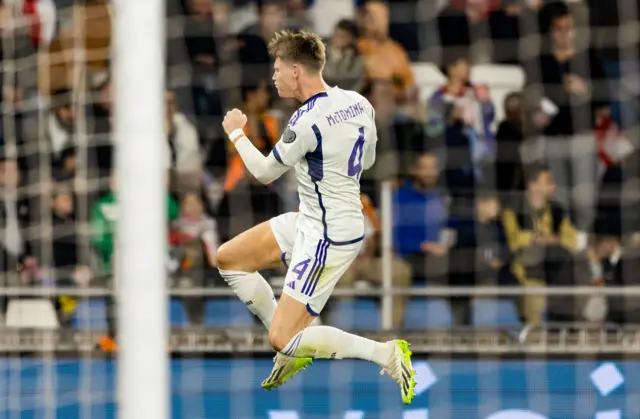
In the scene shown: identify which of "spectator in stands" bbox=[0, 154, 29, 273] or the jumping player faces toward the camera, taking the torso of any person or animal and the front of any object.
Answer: the spectator in stands

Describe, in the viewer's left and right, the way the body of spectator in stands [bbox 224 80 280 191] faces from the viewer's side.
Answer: facing the viewer

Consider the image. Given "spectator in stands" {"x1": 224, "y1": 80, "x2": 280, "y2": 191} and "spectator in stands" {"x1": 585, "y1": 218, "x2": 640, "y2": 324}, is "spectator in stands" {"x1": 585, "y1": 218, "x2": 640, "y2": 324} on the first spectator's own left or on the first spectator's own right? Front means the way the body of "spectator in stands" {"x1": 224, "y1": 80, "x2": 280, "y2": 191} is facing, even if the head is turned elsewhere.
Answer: on the first spectator's own left

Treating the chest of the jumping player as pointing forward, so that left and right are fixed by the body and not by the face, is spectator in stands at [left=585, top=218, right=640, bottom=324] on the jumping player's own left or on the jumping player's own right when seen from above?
on the jumping player's own right

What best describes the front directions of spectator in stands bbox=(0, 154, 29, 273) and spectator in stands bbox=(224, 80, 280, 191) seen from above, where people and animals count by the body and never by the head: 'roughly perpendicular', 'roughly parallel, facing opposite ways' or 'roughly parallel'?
roughly parallel

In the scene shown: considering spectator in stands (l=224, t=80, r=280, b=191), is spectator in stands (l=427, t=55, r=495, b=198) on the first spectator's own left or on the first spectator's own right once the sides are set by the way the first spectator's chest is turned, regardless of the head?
on the first spectator's own left

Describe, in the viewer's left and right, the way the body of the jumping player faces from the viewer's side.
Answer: facing away from the viewer and to the left of the viewer

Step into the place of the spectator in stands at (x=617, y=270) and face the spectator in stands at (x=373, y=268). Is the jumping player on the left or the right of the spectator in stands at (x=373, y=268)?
left

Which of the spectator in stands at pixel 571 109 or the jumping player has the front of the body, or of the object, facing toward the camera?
the spectator in stands

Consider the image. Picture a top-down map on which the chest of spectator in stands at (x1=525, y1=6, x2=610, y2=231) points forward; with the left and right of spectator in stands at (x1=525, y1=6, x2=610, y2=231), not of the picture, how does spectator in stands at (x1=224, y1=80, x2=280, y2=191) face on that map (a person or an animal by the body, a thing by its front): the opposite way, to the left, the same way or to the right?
the same way

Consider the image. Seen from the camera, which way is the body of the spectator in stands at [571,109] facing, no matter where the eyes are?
toward the camera

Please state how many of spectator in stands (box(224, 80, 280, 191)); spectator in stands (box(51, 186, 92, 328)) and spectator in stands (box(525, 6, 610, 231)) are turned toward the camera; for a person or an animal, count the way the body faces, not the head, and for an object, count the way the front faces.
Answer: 3
